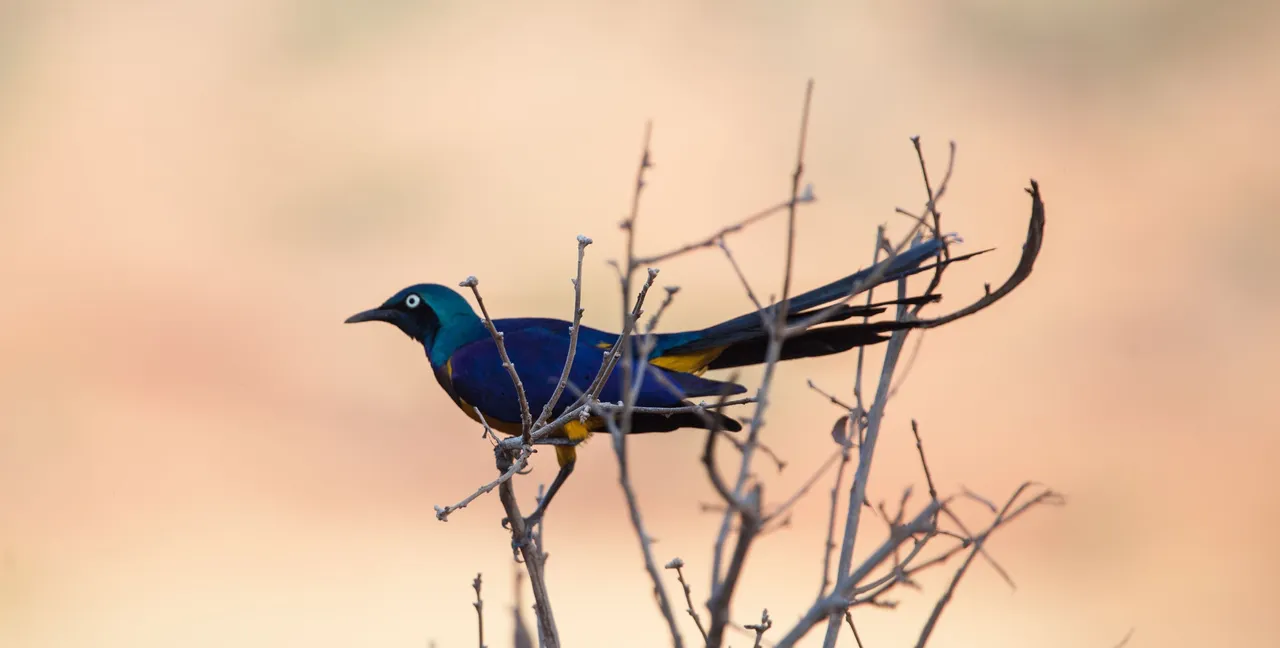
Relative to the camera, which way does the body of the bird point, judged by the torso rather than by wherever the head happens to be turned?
to the viewer's left
